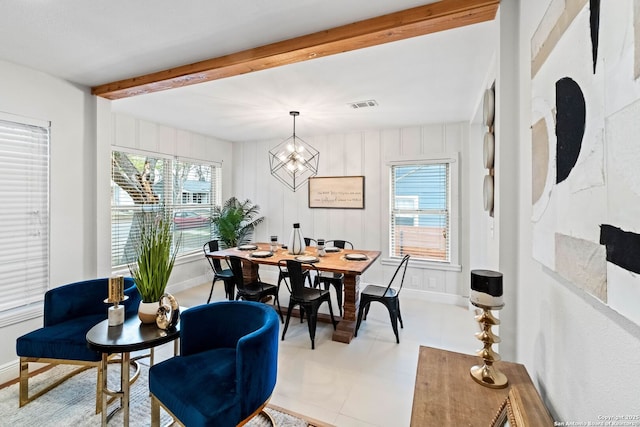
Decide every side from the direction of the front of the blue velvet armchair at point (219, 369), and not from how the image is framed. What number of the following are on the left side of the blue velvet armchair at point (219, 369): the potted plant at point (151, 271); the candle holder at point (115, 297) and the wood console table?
1

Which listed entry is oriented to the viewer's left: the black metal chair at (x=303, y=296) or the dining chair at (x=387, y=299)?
the dining chair

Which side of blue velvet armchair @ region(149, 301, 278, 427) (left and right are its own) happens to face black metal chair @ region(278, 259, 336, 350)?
back

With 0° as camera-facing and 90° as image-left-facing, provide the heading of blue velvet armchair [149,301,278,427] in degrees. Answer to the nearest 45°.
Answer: approximately 45°

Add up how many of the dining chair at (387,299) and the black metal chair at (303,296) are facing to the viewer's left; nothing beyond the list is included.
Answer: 1

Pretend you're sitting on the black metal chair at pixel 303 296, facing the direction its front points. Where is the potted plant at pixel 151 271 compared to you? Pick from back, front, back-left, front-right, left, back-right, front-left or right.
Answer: back

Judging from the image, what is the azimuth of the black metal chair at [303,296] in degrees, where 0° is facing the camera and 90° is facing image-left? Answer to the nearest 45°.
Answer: approximately 225°

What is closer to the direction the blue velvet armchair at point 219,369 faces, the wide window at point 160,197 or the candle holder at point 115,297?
the candle holder

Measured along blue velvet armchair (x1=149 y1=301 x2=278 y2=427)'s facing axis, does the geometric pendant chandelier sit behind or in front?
behind

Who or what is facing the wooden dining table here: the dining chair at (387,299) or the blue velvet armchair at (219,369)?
the dining chair

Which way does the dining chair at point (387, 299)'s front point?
to the viewer's left

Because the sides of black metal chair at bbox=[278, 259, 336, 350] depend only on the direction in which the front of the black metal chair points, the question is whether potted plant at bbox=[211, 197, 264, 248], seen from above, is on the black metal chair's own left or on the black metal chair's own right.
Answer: on the black metal chair's own left

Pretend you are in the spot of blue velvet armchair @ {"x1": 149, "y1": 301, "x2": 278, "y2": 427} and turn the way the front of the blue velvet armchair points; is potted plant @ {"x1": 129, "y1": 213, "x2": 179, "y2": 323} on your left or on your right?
on your right

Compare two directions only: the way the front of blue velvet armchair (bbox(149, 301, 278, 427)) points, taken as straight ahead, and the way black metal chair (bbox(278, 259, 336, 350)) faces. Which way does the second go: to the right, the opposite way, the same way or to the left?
the opposite way

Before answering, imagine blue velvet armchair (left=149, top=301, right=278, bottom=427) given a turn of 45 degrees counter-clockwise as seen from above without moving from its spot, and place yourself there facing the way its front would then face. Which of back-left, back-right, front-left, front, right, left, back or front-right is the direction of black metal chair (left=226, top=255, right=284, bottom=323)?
back
